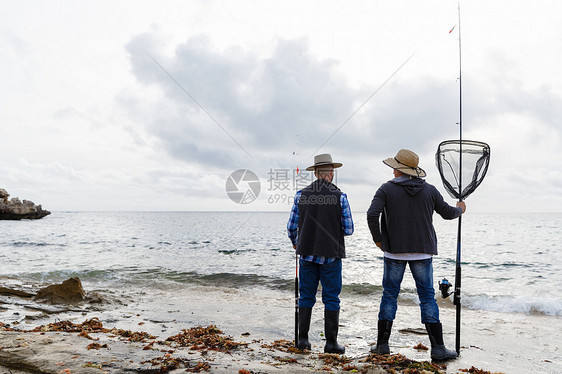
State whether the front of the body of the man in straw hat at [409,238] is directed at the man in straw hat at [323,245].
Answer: no

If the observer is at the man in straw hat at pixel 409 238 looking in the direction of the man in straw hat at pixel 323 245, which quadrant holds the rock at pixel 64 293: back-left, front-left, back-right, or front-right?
front-right

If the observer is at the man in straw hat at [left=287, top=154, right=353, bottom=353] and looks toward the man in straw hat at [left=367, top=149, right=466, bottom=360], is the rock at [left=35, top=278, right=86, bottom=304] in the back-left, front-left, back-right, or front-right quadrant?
back-left

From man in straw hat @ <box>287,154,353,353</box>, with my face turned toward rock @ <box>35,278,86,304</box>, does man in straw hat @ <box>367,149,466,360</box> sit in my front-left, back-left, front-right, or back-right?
back-right

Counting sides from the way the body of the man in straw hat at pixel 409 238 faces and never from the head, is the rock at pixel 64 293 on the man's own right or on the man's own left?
on the man's own left

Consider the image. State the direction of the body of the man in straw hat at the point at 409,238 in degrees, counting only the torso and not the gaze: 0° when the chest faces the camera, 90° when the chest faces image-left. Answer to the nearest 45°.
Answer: approximately 180°

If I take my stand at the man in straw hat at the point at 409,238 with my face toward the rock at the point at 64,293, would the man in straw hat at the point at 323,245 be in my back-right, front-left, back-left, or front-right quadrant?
front-left
